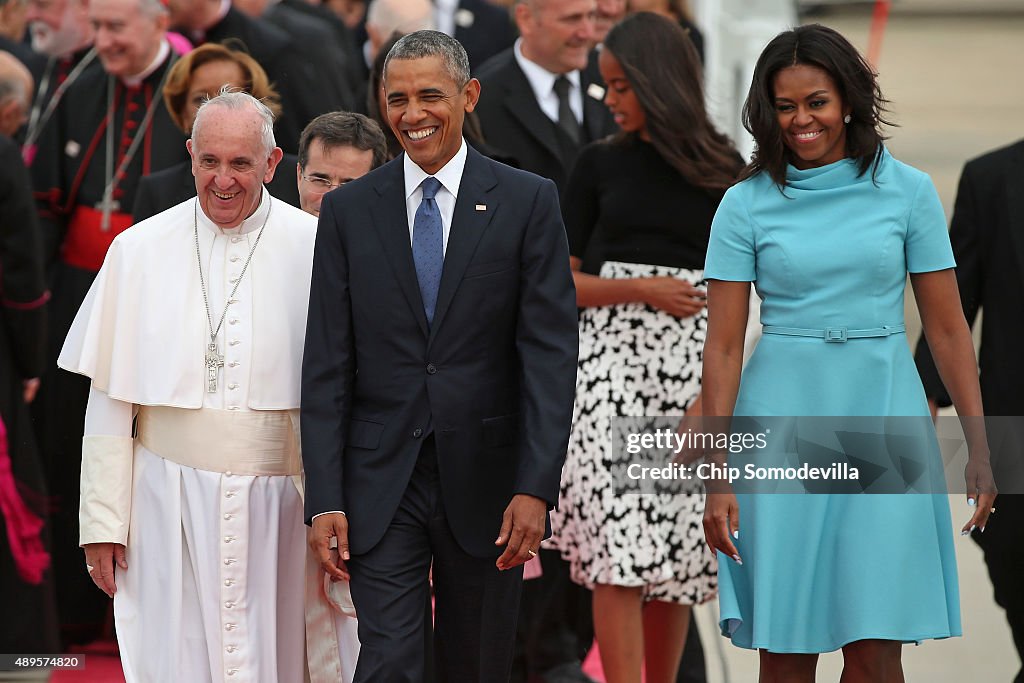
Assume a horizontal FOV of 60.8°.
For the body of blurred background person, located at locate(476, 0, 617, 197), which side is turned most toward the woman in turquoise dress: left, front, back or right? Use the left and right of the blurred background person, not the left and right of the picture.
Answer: front

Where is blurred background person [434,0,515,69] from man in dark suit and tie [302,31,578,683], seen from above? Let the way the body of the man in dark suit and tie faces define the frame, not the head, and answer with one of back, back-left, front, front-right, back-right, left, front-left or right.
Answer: back

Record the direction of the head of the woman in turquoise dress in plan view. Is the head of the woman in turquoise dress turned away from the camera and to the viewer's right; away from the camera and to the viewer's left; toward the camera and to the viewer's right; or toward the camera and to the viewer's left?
toward the camera and to the viewer's left

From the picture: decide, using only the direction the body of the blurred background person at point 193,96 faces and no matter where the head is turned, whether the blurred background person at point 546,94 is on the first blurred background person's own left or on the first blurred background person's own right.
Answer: on the first blurred background person's own left

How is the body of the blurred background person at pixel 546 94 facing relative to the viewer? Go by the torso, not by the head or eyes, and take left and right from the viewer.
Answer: facing the viewer and to the right of the viewer

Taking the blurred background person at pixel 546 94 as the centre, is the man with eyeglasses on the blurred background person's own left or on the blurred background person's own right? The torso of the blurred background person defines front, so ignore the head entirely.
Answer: on the blurred background person's own right

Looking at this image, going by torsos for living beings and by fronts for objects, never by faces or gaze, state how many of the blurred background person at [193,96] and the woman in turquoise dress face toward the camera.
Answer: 2

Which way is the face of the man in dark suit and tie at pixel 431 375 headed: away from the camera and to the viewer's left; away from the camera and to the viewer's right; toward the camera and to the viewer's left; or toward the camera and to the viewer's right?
toward the camera and to the viewer's left
